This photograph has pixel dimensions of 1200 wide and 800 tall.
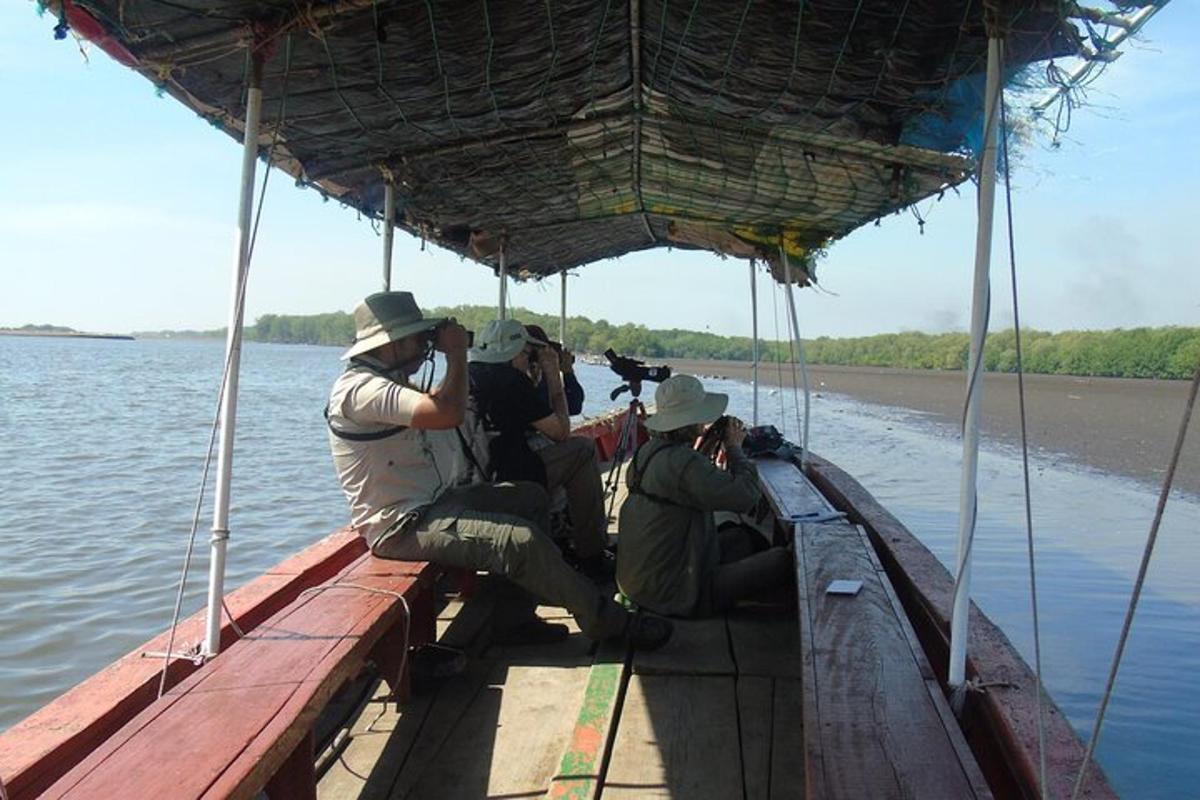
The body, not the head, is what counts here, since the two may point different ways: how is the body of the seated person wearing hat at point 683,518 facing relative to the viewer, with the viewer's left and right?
facing away from the viewer and to the right of the viewer

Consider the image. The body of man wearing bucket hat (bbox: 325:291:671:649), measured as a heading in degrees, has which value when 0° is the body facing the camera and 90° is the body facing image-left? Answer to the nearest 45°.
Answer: approximately 270°

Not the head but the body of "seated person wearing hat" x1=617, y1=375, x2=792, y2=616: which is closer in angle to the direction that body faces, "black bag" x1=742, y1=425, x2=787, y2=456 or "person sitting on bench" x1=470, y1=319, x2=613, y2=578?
the black bag

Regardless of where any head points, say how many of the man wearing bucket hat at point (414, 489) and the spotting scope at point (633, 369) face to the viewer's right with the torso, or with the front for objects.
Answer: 2

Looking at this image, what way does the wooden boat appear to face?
away from the camera

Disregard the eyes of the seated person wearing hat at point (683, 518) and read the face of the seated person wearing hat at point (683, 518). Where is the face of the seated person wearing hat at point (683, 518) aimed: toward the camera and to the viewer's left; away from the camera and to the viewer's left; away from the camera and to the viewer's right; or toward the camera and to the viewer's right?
away from the camera and to the viewer's right

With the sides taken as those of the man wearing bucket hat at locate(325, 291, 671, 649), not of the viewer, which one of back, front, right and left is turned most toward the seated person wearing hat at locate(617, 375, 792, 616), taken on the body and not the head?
front

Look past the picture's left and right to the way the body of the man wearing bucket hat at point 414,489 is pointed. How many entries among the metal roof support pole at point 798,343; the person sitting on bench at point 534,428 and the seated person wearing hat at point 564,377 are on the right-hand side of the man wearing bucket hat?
0

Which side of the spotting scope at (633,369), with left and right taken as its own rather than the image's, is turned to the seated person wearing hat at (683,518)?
right

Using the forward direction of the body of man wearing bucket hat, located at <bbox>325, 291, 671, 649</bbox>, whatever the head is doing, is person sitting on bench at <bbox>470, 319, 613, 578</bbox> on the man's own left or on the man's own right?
on the man's own left

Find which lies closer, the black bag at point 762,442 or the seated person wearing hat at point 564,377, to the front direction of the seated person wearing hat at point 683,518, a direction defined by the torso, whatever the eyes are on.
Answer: the black bag

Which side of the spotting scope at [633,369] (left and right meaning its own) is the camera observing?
right

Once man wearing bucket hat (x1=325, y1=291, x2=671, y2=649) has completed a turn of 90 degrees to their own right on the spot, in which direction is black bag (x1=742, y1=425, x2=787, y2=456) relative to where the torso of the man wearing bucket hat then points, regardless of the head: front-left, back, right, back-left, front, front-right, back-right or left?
back-left
